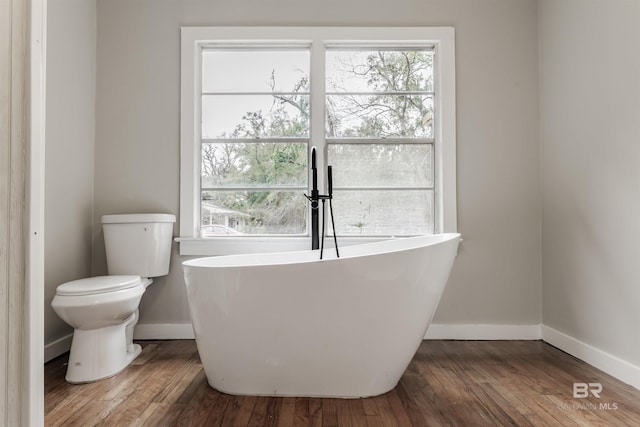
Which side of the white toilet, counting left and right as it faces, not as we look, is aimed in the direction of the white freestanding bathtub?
left

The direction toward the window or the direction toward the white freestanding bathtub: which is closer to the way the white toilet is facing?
the white freestanding bathtub

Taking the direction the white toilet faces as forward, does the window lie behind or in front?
behind
